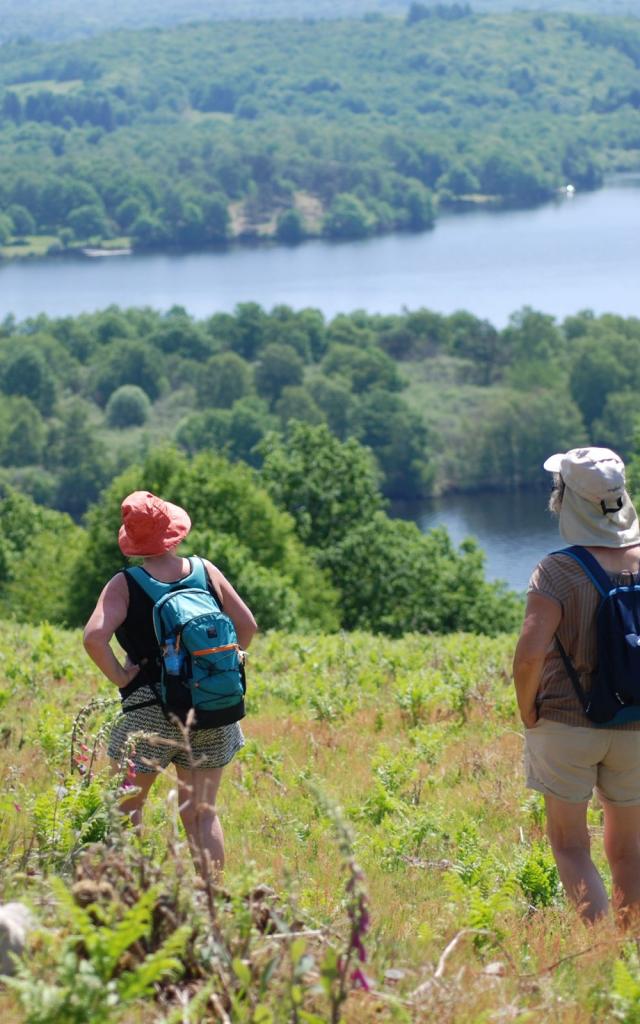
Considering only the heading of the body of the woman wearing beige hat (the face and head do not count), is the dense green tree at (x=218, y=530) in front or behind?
in front

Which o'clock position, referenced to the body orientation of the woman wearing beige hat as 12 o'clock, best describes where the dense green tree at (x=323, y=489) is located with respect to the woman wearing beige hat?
The dense green tree is roughly at 1 o'clock from the woman wearing beige hat.

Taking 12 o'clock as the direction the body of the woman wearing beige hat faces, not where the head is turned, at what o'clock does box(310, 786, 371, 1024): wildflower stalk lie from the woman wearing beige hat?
The wildflower stalk is roughly at 8 o'clock from the woman wearing beige hat.

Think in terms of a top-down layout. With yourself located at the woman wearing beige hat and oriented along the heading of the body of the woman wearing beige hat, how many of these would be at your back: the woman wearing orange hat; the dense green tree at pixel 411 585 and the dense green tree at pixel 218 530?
0

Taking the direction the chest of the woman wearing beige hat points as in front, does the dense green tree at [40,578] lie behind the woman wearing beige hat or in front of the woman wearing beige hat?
in front

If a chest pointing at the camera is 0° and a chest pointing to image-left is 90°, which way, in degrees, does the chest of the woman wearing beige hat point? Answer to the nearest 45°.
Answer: approximately 135°

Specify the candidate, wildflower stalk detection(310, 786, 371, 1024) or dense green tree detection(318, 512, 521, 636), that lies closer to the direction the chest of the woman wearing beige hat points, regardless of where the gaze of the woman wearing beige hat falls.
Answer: the dense green tree
